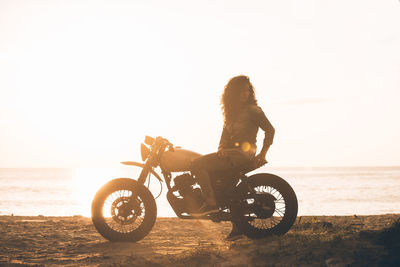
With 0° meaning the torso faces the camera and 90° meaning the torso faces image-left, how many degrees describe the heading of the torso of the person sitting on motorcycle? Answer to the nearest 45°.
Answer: approximately 90°

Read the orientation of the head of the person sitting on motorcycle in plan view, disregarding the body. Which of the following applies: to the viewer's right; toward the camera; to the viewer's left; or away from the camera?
toward the camera

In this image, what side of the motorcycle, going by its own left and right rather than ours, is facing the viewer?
left
